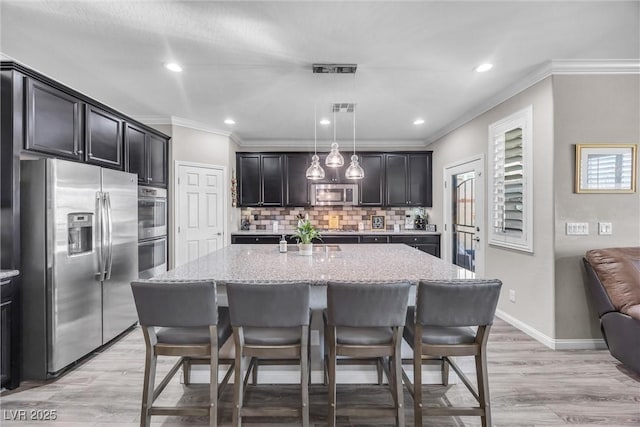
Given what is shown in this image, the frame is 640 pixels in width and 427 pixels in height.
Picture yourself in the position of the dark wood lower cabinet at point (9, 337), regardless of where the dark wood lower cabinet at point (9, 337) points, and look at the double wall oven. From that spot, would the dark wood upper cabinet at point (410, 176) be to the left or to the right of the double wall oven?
right

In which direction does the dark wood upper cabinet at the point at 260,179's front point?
toward the camera

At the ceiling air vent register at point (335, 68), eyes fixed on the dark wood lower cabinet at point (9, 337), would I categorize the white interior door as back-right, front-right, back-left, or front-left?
front-right

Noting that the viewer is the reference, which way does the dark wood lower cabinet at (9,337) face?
facing the viewer and to the right of the viewer

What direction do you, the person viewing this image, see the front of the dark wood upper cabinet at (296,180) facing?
facing the viewer

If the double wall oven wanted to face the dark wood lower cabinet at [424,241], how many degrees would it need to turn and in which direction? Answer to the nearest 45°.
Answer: approximately 45° to its left

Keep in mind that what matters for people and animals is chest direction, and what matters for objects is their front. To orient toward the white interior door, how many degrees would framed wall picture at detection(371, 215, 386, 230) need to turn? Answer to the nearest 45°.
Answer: approximately 45° to its right

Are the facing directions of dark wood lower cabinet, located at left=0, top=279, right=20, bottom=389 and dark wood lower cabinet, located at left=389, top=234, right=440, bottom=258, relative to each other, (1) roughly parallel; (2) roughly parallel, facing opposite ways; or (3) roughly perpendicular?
roughly perpendicular

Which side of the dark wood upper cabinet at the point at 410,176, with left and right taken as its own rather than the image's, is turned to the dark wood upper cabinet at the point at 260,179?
right

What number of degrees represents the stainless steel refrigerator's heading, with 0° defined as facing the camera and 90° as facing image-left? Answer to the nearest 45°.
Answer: approximately 315°

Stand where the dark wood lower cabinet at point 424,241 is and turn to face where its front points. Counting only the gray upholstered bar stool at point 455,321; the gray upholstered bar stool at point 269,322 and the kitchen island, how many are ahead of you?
3

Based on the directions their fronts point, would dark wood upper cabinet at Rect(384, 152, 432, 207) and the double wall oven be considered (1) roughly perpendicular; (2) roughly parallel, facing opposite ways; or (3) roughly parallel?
roughly perpendicular

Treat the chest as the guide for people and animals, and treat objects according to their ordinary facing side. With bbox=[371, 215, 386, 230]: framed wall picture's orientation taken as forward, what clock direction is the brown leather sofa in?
The brown leather sofa is roughly at 11 o'clock from the framed wall picture.

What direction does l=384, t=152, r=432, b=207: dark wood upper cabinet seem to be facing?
toward the camera

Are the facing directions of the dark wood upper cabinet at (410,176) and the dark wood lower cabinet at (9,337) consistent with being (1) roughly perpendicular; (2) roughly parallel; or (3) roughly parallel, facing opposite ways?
roughly perpendicular

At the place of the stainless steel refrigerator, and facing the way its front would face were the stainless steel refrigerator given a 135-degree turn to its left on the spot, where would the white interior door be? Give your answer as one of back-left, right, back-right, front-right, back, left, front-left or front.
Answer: front-right

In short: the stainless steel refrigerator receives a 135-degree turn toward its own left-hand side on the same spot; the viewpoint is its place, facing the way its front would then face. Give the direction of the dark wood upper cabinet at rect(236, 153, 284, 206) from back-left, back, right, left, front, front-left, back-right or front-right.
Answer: front-right

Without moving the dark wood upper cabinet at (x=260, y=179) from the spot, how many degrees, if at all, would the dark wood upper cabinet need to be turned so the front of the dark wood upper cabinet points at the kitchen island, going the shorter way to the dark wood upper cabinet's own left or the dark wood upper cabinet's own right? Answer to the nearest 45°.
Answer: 0° — it already faces it

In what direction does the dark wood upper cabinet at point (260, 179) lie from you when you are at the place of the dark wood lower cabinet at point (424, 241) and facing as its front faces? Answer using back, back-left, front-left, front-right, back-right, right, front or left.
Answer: right

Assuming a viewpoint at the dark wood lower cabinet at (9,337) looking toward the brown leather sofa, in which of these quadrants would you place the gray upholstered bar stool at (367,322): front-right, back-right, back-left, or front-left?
front-right
